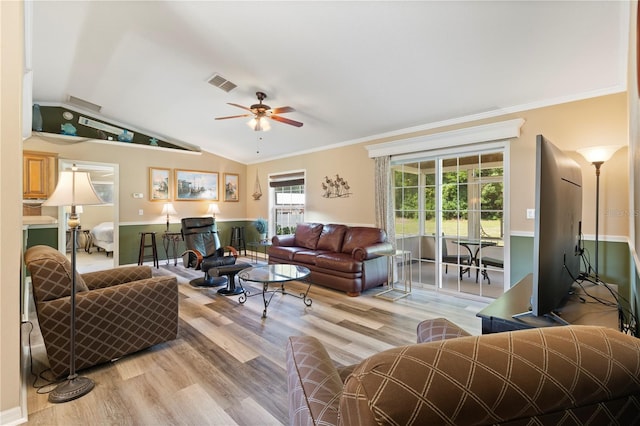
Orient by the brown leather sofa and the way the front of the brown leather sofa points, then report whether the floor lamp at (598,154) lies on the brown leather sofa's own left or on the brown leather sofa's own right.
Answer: on the brown leather sofa's own left

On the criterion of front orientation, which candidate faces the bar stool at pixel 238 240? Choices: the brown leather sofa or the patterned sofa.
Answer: the patterned sofa

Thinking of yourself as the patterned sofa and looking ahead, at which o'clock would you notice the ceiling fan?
The ceiling fan is roughly at 12 o'clock from the patterned sofa.

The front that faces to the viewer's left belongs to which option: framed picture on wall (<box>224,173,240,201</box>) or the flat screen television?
the flat screen television

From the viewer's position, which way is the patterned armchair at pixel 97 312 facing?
facing away from the viewer and to the right of the viewer

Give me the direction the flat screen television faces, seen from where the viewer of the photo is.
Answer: facing to the left of the viewer

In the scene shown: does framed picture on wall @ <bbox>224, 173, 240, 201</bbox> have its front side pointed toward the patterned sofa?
yes

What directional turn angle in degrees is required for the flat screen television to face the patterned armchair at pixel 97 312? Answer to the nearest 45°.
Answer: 0° — it already faces it

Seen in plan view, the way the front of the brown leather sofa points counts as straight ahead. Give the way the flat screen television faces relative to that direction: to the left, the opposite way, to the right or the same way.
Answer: to the right
